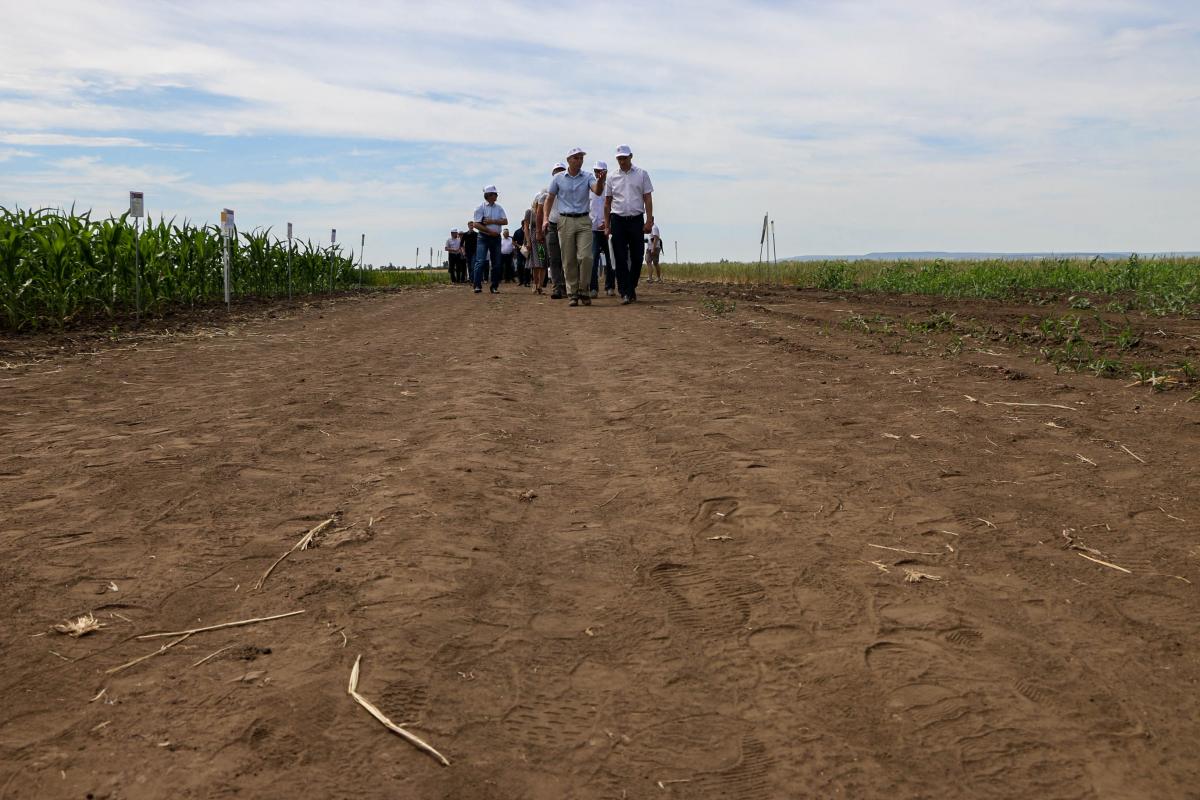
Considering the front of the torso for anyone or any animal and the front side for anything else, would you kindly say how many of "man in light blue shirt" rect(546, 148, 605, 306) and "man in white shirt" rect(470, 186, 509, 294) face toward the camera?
2

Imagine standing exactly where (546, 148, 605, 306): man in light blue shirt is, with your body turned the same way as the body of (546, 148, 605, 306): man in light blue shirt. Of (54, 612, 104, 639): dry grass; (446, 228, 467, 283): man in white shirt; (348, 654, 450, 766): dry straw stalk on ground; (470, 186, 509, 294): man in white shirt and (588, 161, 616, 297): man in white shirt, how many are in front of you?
2

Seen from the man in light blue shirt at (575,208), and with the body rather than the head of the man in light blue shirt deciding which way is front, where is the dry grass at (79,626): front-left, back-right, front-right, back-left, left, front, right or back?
front

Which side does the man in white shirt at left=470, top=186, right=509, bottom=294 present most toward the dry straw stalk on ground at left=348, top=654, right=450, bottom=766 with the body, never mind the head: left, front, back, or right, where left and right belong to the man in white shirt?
front

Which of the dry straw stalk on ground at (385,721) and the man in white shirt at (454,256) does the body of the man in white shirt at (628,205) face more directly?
the dry straw stalk on ground

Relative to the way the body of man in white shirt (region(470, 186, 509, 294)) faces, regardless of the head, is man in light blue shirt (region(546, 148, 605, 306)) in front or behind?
in front

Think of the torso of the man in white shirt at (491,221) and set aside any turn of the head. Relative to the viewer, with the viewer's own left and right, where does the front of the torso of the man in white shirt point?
facing the viewer

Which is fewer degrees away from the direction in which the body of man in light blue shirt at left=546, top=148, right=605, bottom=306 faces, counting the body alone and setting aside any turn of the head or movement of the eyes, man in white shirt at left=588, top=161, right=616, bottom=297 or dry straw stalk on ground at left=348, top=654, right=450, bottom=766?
the dry straw stalk on ground

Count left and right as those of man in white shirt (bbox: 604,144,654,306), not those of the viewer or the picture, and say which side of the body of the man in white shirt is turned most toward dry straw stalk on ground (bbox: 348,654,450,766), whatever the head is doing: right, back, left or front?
front

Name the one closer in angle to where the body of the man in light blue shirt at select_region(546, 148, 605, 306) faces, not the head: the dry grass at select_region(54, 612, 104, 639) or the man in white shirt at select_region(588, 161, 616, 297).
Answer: the dry grass

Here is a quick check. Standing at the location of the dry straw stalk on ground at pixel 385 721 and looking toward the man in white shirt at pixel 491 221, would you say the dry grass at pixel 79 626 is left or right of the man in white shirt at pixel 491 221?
left

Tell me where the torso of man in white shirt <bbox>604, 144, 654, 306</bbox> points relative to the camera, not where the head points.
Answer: toward the camera
